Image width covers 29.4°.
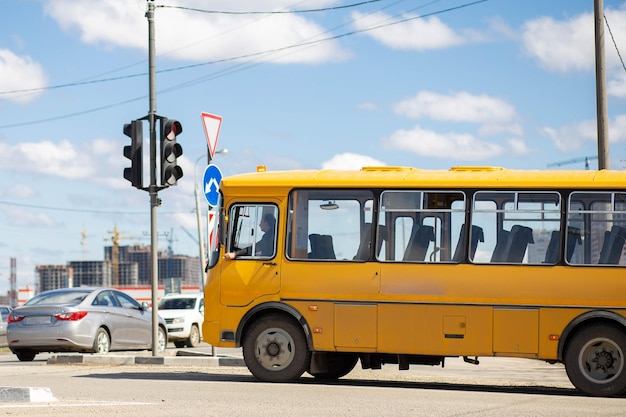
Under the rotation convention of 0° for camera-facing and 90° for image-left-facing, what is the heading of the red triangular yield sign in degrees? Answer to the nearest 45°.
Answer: approximately 315°

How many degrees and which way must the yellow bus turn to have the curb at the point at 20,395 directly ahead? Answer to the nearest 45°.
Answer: approximately 45° to its left

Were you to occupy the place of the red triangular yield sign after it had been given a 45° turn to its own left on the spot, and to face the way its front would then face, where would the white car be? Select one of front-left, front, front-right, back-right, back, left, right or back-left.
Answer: left

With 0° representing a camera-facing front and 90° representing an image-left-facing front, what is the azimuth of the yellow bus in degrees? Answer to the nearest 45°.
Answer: approximately 90°

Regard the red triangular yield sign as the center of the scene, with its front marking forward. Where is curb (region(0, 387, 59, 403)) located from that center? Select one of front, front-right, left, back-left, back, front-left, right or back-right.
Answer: front-right

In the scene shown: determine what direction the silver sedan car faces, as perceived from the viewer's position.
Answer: facing away from the viewer and to the right of the viewer

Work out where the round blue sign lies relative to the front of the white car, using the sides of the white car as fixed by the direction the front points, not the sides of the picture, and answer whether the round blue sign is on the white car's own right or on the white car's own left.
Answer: on the white car's own left
